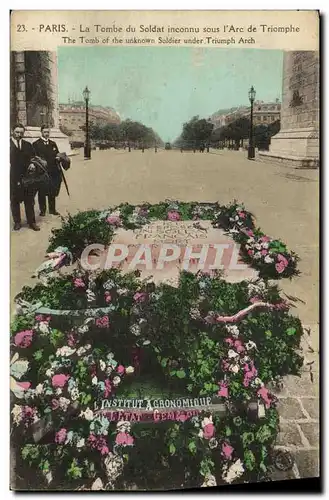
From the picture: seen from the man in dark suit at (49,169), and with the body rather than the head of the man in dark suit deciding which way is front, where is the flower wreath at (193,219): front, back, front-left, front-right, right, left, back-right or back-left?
left

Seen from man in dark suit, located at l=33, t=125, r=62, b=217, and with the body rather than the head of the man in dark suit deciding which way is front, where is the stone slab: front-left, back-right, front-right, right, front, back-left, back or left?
left

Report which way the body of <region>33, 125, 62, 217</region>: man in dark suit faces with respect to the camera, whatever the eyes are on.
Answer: toward the camera
